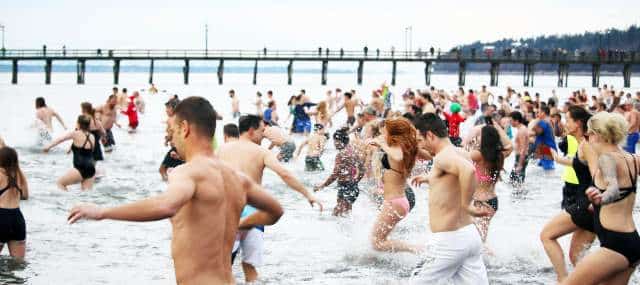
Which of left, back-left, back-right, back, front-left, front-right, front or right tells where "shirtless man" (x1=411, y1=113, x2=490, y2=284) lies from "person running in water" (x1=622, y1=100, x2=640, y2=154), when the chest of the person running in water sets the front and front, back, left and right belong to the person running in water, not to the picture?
left

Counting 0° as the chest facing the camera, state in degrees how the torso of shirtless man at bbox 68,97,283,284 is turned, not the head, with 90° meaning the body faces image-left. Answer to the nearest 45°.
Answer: approximately 135°

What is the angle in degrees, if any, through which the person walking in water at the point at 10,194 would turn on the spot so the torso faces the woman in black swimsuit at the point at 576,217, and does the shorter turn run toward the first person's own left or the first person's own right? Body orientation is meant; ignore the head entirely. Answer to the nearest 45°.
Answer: approximately 135° to the first person's own right

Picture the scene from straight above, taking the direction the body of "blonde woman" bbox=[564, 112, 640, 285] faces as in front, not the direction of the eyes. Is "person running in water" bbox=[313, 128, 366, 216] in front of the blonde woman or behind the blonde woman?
in front
